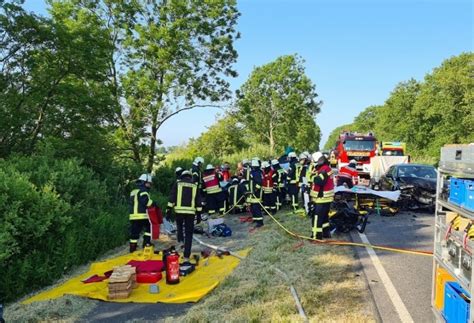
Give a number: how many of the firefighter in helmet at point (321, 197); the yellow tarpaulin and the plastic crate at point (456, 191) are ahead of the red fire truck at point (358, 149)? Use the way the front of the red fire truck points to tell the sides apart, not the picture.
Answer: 3

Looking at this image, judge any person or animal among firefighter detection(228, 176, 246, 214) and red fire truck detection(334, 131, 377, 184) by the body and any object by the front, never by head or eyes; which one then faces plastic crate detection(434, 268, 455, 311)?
the red fire truck

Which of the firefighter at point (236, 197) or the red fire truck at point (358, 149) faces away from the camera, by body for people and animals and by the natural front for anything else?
the firefighter

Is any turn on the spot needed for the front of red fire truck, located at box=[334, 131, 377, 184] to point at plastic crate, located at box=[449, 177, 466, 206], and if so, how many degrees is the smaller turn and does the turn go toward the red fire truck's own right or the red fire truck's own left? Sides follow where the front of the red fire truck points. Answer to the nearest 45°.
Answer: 0° — it already faces it

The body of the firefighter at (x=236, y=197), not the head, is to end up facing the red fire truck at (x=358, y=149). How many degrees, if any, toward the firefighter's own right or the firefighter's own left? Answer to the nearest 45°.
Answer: approximately 45° to the firefighter's own right

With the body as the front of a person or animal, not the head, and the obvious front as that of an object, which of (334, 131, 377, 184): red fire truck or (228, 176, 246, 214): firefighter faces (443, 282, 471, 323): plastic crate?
the red fire truck

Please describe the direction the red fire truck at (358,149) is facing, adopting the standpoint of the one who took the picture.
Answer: facing the viewer

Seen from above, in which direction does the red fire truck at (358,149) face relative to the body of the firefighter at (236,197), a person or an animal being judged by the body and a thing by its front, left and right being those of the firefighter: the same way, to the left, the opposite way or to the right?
the opposite way

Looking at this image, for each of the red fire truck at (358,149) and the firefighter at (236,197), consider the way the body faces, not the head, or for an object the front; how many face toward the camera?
1

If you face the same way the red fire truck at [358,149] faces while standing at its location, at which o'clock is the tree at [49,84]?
The tree is roughly at 1 o'clock from the red fire truck.

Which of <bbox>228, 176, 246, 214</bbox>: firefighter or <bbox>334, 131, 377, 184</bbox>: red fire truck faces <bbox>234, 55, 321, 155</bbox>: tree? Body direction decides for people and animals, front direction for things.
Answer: the firefighter

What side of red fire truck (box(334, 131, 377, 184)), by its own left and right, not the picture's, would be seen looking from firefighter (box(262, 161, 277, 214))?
front

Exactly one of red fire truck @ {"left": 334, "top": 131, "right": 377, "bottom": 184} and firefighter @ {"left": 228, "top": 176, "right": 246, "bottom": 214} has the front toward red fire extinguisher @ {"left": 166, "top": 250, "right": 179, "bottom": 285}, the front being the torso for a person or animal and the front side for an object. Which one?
the red fire truck

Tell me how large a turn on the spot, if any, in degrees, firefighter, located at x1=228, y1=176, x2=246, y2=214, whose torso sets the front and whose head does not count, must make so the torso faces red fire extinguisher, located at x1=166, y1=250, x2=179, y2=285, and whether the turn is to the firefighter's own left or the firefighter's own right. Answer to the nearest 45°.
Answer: approximately 180°

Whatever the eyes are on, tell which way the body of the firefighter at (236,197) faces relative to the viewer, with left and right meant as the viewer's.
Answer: facing away from the viewer
